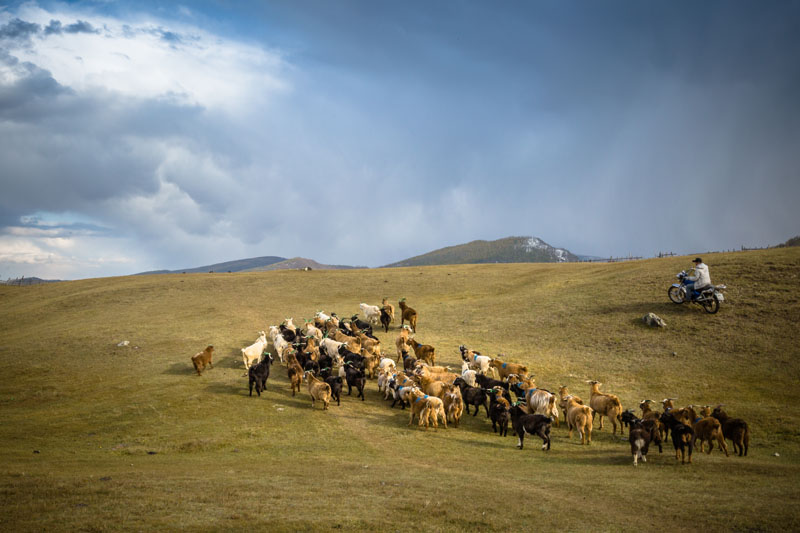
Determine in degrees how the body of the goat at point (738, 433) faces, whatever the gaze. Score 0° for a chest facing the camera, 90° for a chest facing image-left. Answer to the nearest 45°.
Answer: approximately 135°

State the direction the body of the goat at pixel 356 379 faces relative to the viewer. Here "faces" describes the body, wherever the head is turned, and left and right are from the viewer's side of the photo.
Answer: facing away from the viewer and to the left of the viewer

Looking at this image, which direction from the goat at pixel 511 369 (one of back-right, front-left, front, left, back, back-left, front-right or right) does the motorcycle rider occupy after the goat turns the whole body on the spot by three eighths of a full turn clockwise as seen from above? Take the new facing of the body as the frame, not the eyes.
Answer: front

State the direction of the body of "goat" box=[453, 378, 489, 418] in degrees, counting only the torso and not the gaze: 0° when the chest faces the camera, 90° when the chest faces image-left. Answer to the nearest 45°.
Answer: approximately 135°

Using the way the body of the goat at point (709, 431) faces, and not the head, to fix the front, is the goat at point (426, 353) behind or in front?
in front
